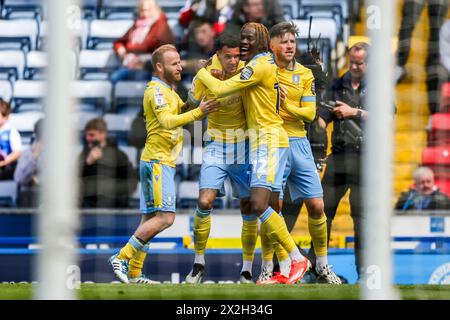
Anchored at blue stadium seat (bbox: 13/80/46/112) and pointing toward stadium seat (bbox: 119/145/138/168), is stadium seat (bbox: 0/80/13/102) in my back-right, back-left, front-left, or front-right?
back-right

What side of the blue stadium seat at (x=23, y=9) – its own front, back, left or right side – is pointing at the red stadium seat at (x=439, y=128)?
left

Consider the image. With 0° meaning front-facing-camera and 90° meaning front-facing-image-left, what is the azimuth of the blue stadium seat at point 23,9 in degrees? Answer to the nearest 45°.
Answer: approximately 0°

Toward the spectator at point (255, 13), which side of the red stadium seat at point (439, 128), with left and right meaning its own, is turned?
right

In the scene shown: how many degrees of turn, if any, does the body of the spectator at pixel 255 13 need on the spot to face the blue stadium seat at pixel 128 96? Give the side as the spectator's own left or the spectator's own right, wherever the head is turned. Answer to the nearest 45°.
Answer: approximately 90° to the spectator's own right
